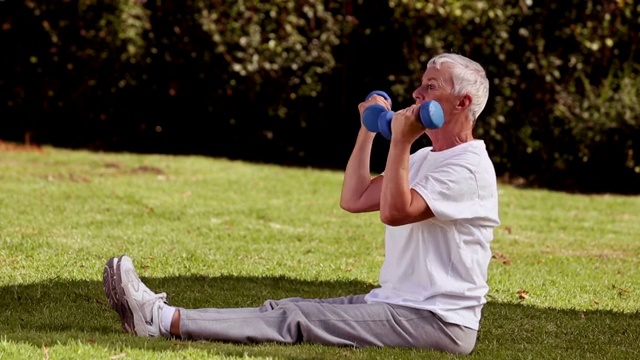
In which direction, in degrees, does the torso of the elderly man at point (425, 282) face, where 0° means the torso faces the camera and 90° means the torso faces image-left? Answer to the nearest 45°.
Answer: approximately 90°

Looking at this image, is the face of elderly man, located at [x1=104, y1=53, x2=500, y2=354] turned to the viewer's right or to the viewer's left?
to the viewer's left
